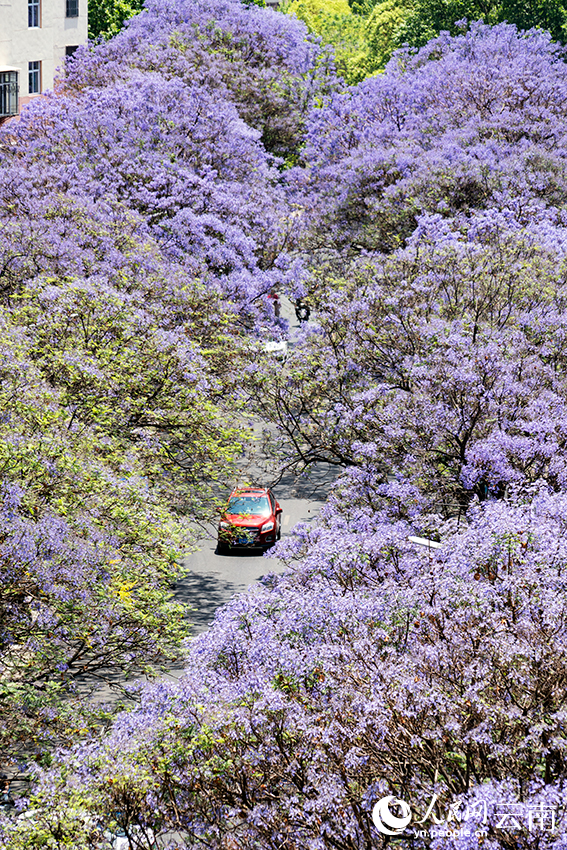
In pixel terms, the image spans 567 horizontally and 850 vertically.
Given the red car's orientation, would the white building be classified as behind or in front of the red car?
behind

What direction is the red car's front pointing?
toward the camera
